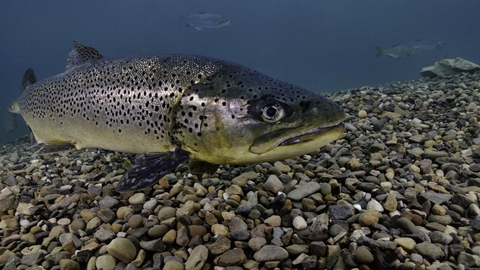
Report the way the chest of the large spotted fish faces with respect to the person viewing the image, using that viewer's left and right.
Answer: facing the viewer and to the right of the viewer

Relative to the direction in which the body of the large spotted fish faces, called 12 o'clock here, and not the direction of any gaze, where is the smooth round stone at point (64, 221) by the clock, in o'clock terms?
The smooth round stone is roughly at 5 o'clock from the large spotted fish.

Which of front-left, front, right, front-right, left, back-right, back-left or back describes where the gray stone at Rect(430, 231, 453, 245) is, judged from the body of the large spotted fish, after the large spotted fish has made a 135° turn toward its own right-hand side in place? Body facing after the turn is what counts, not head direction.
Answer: back-left
